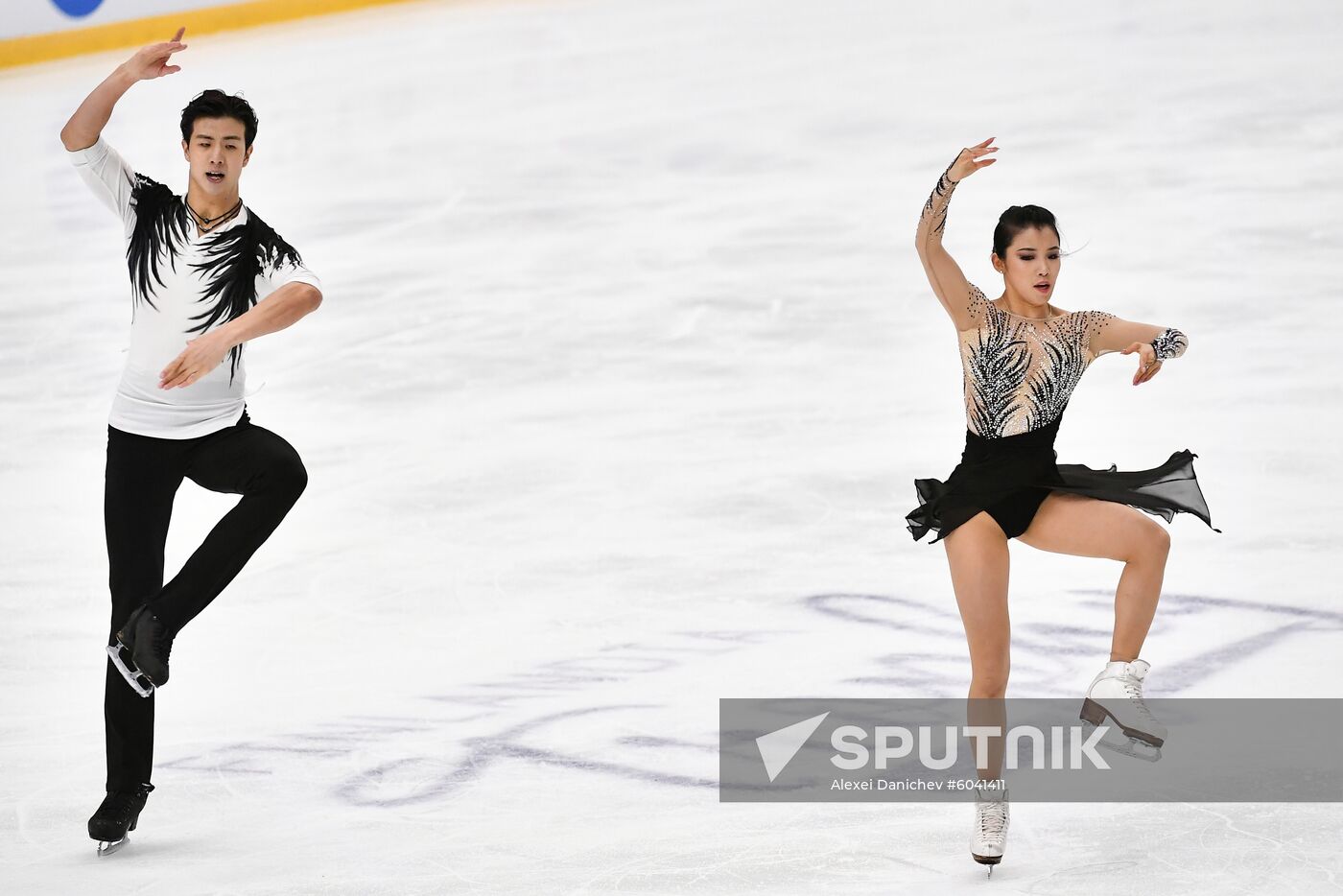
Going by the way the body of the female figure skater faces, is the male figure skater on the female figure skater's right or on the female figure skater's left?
on the female figure skater's right

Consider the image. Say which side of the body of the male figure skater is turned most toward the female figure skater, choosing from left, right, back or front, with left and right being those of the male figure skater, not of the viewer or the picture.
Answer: left

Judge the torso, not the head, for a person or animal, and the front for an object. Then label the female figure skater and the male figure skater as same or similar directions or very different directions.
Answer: same or similar directions

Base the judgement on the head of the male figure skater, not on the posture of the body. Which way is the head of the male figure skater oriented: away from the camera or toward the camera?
toward the camera

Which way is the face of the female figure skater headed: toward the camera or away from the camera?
toward the camera

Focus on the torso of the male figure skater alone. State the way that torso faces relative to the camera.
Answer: toward the camera

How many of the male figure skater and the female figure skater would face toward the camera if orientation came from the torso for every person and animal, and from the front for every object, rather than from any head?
2

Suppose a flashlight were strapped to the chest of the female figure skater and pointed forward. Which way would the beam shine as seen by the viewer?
toward the camera
